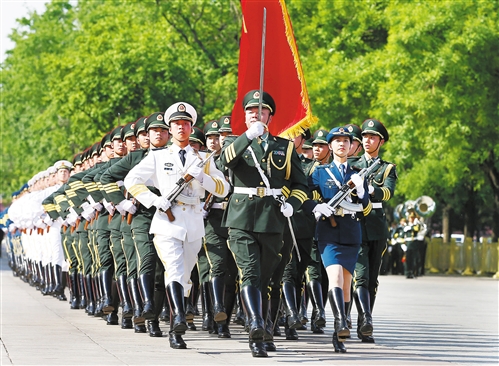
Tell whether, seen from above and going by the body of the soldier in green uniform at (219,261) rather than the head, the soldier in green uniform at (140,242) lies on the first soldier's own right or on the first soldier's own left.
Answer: on the first soldier's own right

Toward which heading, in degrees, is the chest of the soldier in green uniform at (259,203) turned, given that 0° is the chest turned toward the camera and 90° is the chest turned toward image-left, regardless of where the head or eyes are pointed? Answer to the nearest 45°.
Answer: approximately 0°

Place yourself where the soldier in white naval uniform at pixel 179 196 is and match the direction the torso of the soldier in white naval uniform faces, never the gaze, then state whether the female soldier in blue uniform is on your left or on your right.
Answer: on your left

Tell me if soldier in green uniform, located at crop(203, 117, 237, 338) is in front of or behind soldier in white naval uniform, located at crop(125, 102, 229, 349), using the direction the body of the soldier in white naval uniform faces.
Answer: behind

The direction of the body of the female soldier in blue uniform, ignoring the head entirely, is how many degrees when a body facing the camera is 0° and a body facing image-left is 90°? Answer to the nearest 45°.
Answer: approximately 0°

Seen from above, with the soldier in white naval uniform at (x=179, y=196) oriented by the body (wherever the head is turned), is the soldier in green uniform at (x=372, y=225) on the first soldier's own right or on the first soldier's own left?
on the first soldier's own left

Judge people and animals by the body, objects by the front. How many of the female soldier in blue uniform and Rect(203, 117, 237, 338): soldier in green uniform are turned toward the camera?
2
